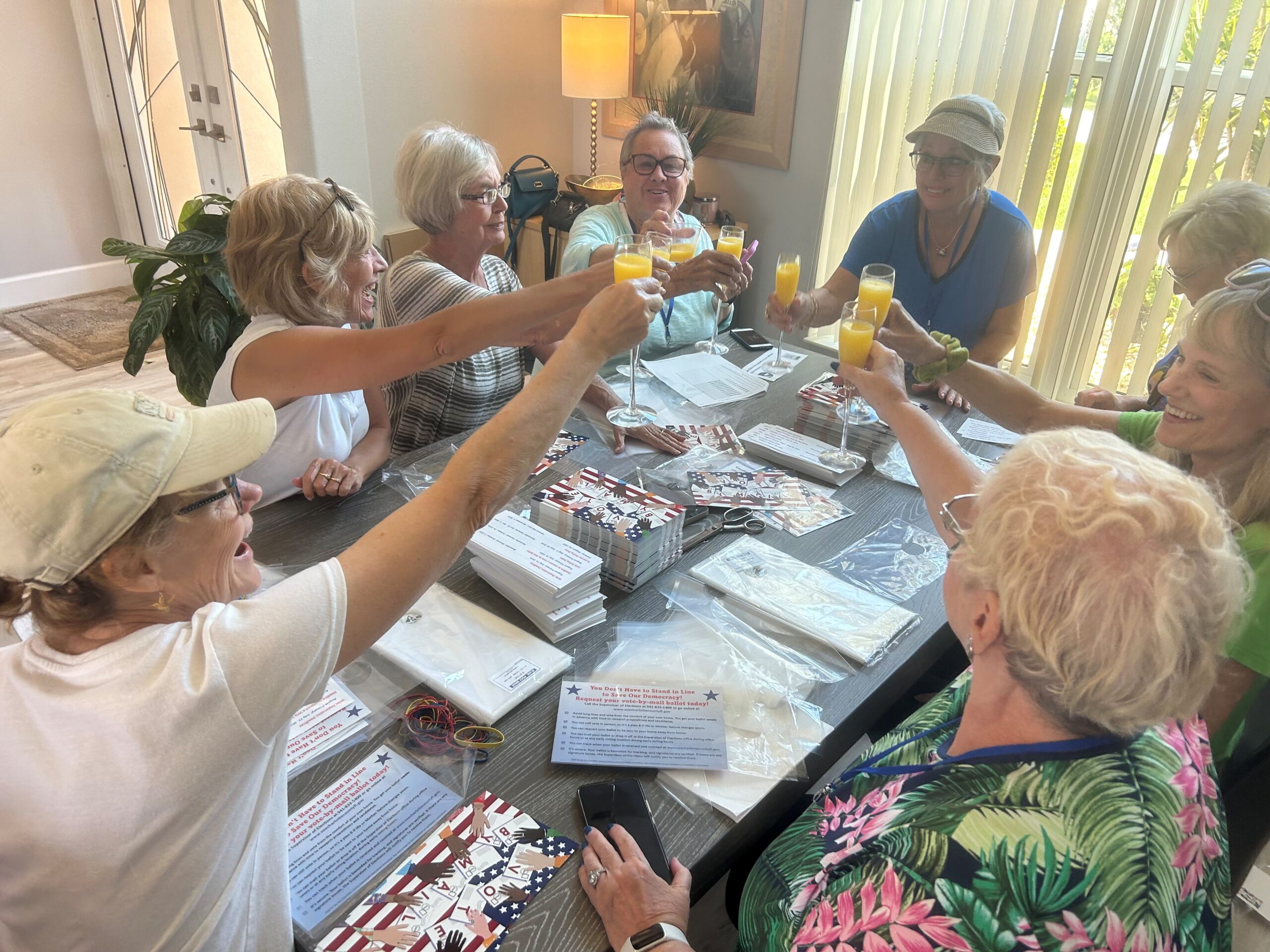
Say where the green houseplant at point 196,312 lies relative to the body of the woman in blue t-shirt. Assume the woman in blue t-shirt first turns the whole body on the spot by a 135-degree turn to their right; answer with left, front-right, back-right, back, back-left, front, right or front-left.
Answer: back-left

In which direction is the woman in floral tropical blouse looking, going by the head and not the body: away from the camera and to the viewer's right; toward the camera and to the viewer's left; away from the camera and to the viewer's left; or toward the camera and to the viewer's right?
away from the camera and to the viewer's left

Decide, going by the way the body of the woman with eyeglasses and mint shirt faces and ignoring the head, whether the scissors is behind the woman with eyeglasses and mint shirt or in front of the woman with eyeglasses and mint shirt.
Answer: in front

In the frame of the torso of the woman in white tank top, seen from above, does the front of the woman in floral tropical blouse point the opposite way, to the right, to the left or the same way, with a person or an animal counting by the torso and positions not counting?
to the left

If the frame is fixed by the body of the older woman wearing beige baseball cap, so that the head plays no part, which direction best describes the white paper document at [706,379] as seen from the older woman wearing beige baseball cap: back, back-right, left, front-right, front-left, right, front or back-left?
front

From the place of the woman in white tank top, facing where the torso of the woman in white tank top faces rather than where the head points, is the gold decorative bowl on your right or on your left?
on your left

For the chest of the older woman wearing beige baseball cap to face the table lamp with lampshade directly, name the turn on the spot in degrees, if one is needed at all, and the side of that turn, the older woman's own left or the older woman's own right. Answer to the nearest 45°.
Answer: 0° — they already face it

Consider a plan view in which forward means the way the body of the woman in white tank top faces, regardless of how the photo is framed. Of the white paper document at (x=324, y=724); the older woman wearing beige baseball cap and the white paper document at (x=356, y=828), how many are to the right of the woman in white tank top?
3

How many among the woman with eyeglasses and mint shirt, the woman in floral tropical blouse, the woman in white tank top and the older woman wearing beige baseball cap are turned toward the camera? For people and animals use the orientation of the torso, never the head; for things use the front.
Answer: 1

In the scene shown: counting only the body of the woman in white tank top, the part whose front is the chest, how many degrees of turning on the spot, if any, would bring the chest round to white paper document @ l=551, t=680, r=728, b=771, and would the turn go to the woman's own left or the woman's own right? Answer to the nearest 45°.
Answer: approximately 45° to the woman's own right

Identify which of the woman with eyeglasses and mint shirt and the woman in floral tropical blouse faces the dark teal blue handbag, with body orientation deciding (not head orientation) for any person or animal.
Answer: the woman in floral tropical blouse

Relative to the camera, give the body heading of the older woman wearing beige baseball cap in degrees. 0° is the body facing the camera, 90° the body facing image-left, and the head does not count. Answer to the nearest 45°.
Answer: approximately 225°

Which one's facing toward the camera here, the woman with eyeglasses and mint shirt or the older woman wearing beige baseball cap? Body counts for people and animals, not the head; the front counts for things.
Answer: the woman with eyeglasses and mint shirt

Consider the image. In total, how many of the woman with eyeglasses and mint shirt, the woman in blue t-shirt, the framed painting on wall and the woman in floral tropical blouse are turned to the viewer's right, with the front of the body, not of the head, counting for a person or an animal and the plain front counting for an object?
0

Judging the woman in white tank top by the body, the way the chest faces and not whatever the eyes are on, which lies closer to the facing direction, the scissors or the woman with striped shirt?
the scissors

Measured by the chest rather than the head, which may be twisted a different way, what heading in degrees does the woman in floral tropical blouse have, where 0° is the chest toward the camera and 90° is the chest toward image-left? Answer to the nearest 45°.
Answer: approximately 135°

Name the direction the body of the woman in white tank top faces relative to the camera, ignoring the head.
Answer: to the viewer's right

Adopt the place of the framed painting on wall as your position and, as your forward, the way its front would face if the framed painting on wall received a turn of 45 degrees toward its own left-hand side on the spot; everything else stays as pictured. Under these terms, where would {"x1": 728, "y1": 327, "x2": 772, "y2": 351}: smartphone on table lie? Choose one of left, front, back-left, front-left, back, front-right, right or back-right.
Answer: front

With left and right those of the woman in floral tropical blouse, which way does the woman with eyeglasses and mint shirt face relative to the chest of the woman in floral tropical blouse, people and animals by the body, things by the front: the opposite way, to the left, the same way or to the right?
the opposite way
